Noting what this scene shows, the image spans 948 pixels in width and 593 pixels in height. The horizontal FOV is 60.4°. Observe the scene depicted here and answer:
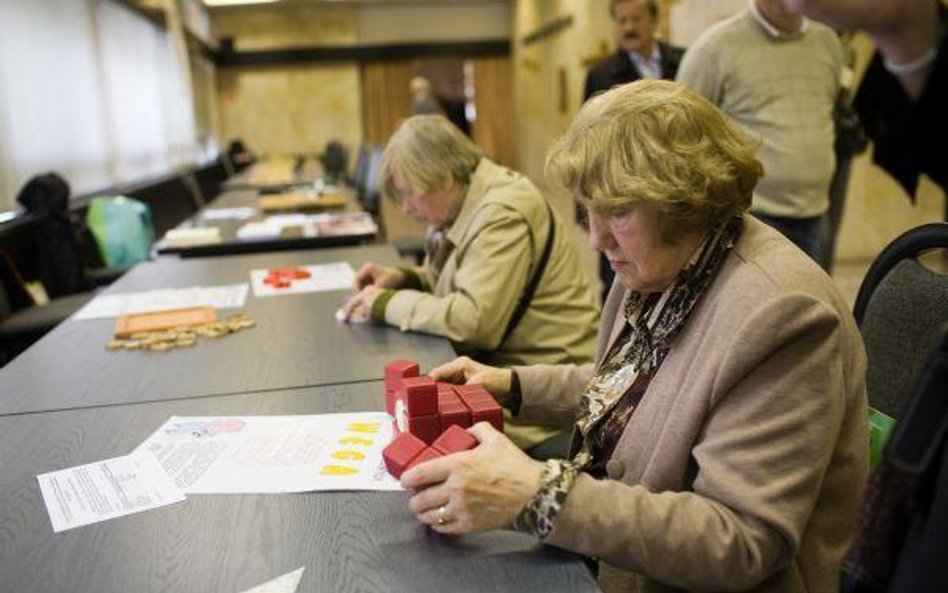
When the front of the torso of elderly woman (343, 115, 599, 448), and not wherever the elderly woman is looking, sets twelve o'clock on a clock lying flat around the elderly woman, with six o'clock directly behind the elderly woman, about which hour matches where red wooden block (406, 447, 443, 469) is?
The red wooden block is roughly at 9 o'clock from the elderly woman.

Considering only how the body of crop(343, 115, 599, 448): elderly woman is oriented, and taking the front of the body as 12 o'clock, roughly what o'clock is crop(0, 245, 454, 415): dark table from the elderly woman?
The dark table is roughly at 11 o'clock from the elderly woman.

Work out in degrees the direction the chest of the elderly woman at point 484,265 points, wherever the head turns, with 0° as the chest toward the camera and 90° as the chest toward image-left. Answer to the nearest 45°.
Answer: approximately 90°

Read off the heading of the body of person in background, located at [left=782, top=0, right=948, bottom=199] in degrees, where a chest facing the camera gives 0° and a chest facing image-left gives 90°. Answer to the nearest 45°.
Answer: approximately 45°

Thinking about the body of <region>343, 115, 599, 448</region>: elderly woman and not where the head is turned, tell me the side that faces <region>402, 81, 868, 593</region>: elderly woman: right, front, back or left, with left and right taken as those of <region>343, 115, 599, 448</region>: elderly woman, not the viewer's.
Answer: left

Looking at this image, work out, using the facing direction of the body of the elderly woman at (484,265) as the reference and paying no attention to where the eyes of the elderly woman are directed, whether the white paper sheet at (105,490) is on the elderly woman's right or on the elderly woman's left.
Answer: on the elderly woman's left
